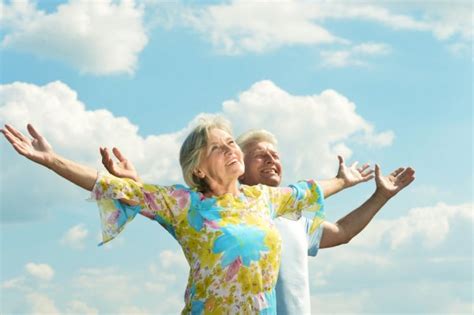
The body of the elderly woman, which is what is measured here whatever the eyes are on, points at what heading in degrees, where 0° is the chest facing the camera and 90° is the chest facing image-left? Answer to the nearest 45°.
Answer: approximately 315°

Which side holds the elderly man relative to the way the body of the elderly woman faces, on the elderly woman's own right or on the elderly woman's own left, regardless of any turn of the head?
on the elderly woman's own left
